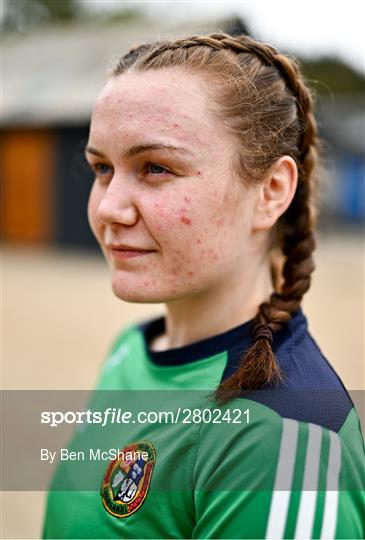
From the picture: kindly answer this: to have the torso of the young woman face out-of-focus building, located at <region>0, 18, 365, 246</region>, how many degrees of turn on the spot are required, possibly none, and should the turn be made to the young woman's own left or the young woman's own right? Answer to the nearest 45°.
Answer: approximately 135° to the young woman's own right

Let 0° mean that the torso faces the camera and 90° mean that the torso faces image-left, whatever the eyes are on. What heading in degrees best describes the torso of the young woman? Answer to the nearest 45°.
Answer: approximately 45°
